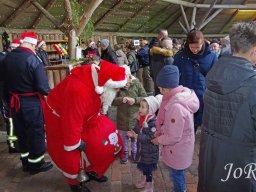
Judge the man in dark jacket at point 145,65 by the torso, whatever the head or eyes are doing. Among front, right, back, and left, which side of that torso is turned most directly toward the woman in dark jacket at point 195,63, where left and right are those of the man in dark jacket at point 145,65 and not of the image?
left

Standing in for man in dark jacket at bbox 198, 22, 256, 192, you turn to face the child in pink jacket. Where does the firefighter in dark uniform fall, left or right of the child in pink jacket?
left

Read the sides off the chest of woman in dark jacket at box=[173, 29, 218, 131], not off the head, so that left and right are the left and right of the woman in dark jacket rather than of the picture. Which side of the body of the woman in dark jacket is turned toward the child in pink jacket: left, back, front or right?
front

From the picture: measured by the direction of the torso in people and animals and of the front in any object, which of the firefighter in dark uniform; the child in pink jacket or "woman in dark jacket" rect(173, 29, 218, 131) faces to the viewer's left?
the child in pink jacket

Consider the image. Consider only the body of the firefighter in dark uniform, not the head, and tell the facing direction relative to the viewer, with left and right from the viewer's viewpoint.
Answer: facing away from the viewer and to the right of the viewer

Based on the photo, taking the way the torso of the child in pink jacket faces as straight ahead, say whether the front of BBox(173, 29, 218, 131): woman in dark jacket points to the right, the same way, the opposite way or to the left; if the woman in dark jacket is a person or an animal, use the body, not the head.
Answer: to the left

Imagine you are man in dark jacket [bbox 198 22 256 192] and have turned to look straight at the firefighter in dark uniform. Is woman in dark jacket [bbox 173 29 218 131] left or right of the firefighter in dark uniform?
right

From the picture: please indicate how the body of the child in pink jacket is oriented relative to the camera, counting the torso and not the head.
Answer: to the viewer's left

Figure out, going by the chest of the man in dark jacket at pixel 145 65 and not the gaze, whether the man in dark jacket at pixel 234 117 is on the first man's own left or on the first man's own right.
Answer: on the first man's own left
